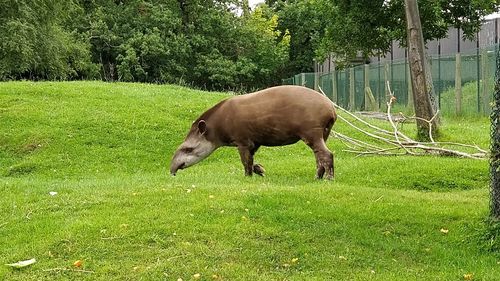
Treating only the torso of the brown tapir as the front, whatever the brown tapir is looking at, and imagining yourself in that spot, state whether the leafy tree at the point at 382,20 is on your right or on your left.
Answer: on your right

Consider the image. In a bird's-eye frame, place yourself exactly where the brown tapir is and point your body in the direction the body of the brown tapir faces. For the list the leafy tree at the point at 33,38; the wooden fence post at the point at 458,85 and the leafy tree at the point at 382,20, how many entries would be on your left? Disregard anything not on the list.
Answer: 0

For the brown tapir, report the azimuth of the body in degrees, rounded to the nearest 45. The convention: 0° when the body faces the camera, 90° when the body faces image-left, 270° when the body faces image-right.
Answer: approximately 90°

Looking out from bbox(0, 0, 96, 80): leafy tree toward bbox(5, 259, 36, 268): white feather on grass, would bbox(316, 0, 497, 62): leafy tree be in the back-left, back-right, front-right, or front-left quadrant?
front-left

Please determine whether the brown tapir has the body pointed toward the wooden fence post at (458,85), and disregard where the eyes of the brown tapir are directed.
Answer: no

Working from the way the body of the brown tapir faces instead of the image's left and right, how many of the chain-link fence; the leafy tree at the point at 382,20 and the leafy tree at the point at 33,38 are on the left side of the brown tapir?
0

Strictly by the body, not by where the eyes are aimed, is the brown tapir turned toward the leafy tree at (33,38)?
no

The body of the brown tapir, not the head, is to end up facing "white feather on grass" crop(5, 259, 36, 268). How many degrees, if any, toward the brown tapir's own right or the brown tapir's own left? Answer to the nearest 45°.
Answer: approximately 45° to the brown tapir's own left

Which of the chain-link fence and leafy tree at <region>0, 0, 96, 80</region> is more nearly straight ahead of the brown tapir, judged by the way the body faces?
the leafy tree

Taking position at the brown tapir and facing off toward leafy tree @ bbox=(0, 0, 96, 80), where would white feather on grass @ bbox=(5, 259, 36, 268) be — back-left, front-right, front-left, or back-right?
back-left

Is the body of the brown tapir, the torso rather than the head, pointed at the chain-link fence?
no
